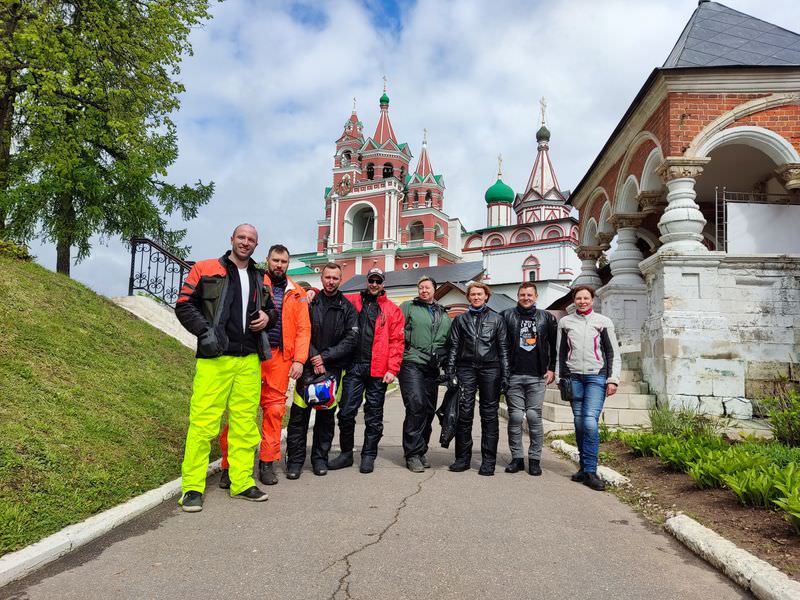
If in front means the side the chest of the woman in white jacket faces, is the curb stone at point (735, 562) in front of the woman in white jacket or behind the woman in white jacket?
in front

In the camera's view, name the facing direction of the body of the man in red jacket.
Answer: toward the camera

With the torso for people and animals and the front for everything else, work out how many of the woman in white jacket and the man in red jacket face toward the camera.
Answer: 2

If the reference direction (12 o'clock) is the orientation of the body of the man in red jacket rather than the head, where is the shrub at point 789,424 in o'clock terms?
The shrub is roughly at 9 o'clock from the man in red jacket.

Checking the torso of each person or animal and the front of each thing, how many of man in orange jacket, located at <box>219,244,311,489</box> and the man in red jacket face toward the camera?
2

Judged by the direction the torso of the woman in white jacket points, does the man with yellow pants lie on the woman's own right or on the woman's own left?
on the woman's own right

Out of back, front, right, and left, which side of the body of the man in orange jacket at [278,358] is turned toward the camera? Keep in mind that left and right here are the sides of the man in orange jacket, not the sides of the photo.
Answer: front

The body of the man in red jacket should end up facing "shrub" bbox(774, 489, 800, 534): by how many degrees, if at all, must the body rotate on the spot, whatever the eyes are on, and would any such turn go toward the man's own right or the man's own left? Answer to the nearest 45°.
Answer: approximately 45° to the man's own left

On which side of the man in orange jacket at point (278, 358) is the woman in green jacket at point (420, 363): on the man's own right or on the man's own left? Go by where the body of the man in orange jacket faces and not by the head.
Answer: on the man's own left

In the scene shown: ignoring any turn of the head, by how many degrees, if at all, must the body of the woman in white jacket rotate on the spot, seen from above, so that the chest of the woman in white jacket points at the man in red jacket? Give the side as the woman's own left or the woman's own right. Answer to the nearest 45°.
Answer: approximately 90° to the woman's own right
